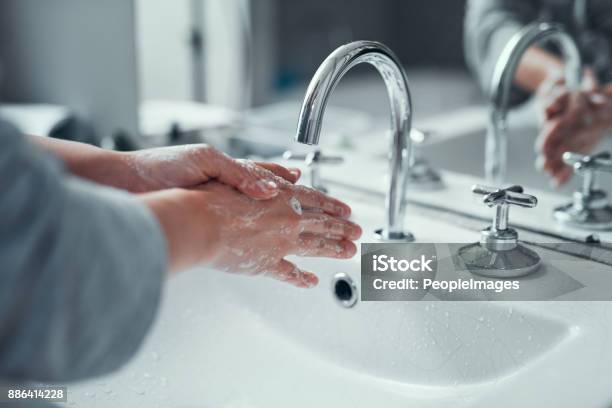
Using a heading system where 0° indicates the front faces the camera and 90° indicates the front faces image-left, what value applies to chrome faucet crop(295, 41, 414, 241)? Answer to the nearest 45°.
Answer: approximately 45°
